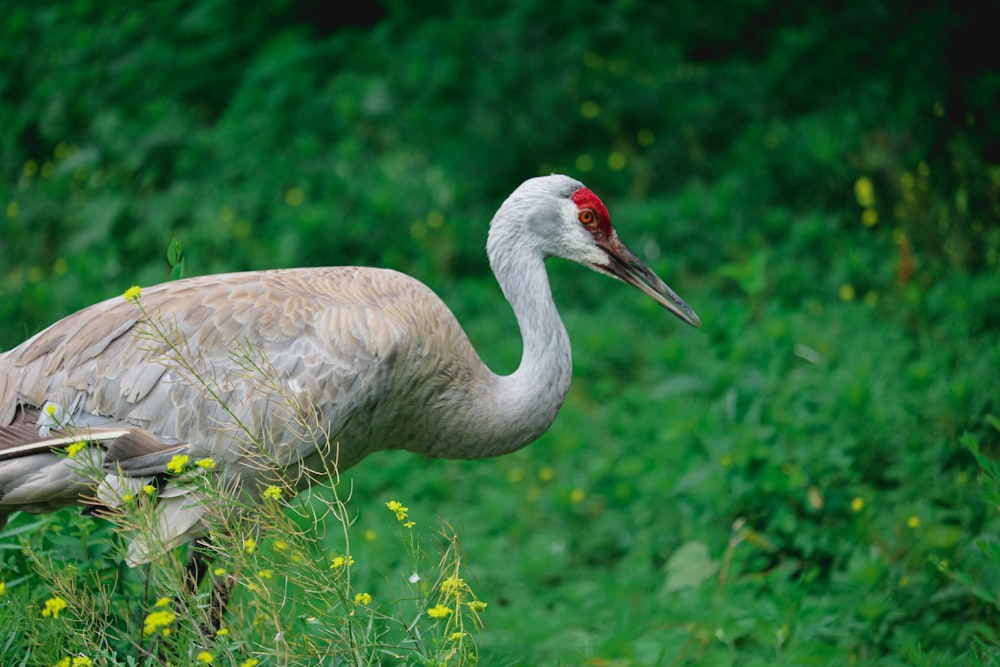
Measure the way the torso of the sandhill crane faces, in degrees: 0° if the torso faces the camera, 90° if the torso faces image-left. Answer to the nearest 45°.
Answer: approximately 270°

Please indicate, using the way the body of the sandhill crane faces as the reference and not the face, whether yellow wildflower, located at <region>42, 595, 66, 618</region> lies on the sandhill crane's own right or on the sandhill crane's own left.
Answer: on the sandhill crane's own right

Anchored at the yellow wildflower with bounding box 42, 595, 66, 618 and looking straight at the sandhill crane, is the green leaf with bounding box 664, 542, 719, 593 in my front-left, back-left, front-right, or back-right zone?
front-right
